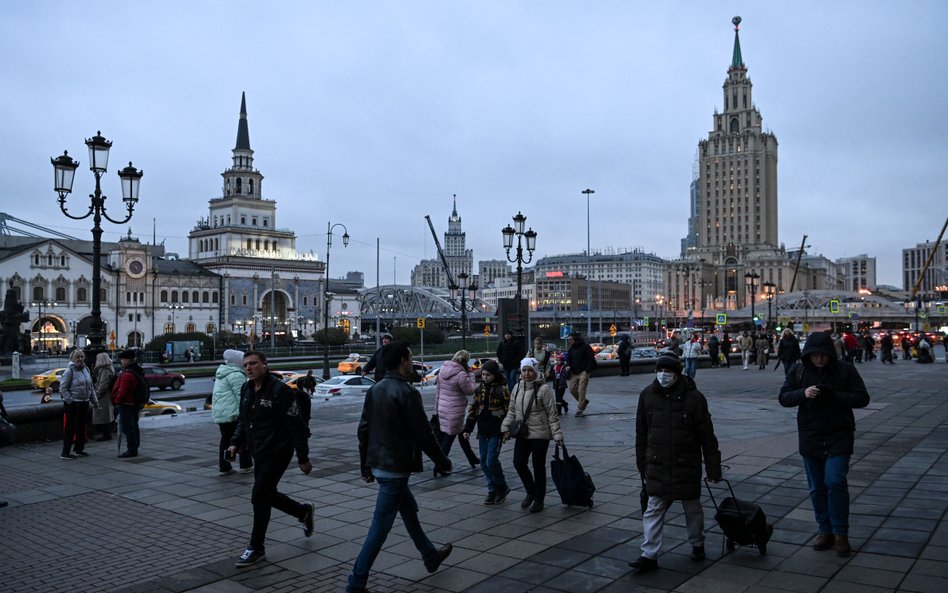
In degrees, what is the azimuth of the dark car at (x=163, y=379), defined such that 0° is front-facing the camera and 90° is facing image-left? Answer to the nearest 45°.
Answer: approximately 270°

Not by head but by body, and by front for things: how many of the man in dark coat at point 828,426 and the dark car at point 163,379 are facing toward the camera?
1

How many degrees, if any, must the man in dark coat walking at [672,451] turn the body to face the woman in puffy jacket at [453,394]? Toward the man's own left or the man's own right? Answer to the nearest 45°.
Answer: approximately 90° to the man's own right

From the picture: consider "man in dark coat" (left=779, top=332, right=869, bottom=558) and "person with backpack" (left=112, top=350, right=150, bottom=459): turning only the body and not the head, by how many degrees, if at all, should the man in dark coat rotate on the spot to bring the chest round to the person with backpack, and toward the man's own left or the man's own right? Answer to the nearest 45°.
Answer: approximately 90° to the man's own right

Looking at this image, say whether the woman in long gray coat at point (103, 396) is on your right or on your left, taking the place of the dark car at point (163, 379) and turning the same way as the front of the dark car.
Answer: on your right

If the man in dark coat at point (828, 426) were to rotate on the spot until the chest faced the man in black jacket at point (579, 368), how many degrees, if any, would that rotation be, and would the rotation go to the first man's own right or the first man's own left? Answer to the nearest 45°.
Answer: approximately 135° to the first man's own right

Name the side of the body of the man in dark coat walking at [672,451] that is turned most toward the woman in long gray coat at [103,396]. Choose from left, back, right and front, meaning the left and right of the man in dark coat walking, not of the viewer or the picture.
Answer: right

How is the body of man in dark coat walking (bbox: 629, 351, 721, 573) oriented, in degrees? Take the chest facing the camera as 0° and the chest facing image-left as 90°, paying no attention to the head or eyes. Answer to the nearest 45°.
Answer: approximately 45°

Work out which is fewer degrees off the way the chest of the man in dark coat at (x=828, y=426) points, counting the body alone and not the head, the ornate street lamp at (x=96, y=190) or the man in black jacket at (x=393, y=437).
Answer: the man in black jacket

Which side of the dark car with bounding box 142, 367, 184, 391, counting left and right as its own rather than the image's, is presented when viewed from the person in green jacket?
right
